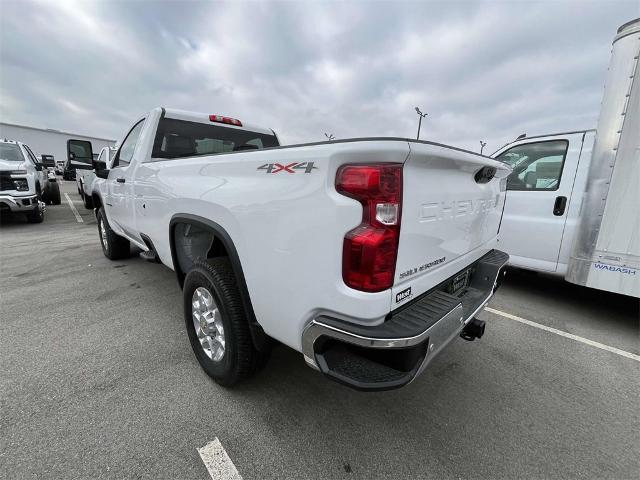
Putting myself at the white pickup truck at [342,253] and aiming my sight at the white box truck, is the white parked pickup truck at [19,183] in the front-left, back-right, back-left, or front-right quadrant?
back-left

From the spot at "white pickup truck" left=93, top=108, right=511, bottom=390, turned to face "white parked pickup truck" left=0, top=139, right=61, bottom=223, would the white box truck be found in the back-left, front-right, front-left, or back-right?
back-right

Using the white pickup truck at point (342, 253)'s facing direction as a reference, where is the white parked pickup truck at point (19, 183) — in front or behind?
in front

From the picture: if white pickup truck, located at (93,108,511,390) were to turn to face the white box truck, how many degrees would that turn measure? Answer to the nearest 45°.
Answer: approximately 90° to its right

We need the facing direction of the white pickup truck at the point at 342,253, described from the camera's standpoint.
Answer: facing away from the viewer and to the left of the viewer

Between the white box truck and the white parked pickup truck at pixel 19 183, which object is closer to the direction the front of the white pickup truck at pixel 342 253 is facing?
the white parked pickup truck
